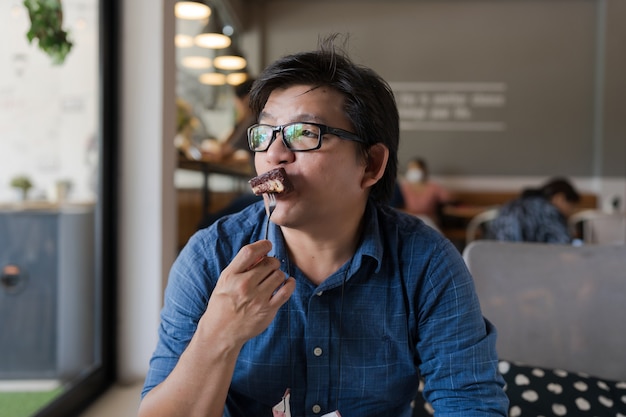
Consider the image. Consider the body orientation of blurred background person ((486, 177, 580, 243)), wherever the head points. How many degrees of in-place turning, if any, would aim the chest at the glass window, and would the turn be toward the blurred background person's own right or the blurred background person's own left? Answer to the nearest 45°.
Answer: approximately 135° to the blurred background person's own right

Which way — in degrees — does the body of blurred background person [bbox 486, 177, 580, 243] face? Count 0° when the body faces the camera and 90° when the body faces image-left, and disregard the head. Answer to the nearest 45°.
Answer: approximately 270°

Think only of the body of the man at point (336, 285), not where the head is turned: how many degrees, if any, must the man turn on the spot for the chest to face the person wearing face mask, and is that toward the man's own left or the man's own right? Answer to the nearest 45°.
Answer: approximately 180°

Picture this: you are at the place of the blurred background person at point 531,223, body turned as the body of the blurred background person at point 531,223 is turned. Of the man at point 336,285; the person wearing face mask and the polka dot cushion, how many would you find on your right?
2

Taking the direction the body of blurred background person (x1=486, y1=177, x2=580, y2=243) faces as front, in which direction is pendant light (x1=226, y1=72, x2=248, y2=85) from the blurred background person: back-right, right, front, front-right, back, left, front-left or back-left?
back-left

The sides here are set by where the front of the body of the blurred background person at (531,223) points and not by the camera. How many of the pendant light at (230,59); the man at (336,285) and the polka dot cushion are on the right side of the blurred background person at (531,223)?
2

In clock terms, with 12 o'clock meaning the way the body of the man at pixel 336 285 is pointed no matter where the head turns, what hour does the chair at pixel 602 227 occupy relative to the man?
The chair is roughly at 7 o'clock from the man.

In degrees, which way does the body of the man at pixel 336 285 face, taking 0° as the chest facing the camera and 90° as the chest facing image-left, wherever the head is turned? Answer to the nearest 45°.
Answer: approximately 0°

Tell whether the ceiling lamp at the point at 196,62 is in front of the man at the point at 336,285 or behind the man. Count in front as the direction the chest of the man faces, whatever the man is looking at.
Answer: behind

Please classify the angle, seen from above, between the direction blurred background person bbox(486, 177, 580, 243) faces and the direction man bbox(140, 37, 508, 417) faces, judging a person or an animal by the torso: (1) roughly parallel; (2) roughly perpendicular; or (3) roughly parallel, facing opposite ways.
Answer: roughly perpendicular

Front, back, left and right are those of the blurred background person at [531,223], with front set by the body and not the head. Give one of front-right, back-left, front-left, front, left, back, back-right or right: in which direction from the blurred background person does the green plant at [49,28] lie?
back-right
